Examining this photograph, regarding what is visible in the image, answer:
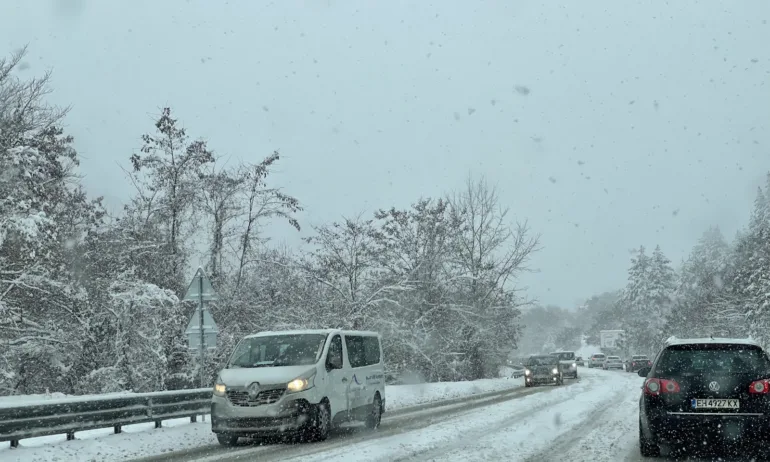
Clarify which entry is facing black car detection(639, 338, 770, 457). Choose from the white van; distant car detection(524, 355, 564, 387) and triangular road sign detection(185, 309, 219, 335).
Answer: the distant car

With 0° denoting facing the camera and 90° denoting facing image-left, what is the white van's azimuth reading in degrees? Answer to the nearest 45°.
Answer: approximately 45°

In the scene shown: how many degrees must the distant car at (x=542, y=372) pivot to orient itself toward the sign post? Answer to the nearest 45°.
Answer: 0° — it already faces it

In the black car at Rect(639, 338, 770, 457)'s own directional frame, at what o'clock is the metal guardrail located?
The metal guardrail is roughly at 9 o'clock from the black car.

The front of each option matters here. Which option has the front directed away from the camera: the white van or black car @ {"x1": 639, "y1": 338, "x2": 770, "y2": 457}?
the black car

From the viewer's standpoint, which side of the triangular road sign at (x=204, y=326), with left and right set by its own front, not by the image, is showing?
back

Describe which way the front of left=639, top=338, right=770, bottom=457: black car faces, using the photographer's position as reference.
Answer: facing away from the viewer

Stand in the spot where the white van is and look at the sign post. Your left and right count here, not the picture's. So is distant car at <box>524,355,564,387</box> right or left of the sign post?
right

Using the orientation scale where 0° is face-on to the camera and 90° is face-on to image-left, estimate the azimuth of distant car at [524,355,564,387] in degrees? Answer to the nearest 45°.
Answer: approximately 0°

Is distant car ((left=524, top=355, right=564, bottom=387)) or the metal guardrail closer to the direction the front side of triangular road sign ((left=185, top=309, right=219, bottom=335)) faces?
the distant car

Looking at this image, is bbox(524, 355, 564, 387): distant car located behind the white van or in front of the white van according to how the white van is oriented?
behind
